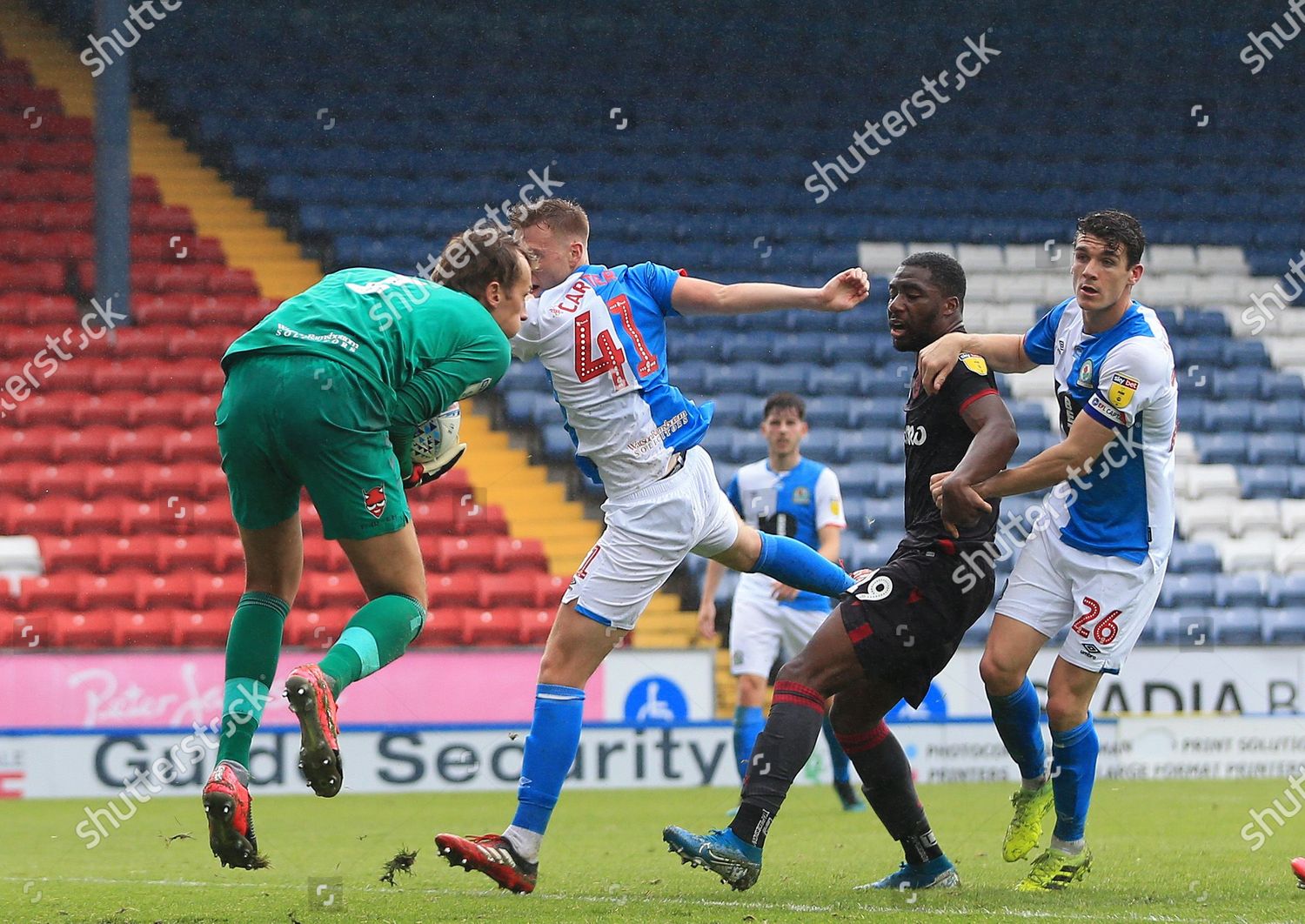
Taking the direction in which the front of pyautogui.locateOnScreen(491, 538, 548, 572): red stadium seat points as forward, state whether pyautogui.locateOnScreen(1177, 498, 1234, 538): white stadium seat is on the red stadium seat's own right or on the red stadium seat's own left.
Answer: on the red stadium seat's own left

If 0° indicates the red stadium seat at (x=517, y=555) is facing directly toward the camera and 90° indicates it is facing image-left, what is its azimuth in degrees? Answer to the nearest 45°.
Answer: approximately 0°

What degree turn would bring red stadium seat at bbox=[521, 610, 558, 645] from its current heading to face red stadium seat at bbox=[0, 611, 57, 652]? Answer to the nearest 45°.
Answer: approximately 90° to its right

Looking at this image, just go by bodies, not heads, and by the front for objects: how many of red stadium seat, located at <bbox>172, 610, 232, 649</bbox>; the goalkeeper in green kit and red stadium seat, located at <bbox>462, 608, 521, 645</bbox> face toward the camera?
2

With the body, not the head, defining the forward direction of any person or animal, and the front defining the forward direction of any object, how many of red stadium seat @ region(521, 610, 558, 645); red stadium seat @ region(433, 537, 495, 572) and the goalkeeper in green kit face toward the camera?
2

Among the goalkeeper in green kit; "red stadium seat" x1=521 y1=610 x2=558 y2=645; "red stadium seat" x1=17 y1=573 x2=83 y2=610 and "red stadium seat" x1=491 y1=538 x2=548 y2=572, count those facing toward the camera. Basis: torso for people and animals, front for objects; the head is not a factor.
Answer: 3

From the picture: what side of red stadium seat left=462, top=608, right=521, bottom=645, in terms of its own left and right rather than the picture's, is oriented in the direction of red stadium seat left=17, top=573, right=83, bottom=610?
right

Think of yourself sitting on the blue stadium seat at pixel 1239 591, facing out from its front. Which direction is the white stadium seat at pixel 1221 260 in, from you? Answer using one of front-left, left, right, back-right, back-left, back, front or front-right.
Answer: back
